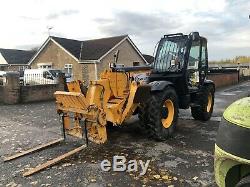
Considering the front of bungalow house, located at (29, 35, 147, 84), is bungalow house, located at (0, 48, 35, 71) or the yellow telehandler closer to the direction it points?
the yellow telehandler

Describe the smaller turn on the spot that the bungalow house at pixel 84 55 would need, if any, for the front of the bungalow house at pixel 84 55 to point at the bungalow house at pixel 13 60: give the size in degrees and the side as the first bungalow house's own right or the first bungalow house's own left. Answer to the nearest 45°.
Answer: approximately 135° to the first bungalow house's own right

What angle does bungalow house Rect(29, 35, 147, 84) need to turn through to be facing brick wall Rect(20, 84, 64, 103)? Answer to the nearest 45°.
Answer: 0° — it already faces it

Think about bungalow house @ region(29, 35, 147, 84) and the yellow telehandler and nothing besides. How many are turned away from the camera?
0

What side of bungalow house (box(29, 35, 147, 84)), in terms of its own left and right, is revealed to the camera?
front

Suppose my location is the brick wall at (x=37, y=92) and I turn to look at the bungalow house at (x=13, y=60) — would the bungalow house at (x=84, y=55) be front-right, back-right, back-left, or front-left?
front-right

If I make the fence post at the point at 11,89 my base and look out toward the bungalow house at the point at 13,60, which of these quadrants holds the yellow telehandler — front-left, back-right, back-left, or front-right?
back-right

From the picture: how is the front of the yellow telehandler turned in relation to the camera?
facing the viewer and to the left of the viewer

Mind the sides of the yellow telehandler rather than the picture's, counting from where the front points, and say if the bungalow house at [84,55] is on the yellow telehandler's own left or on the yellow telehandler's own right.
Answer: on the yellow telehandler's own right

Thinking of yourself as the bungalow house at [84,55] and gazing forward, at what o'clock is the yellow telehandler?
The yellow telehandler is roughly at 12 o'clock from the bungalow house.

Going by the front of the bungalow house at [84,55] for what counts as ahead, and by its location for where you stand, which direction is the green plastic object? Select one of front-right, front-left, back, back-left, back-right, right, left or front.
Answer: front
